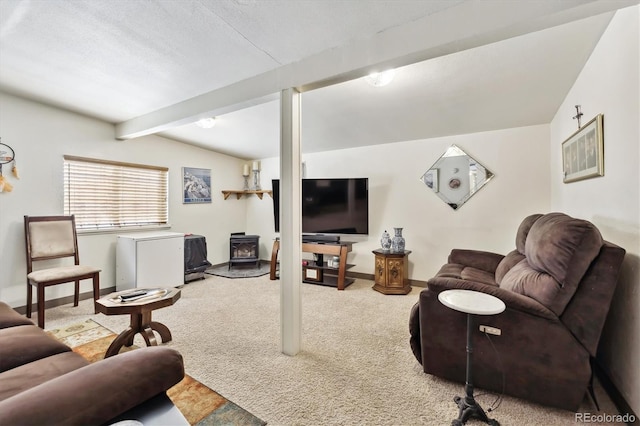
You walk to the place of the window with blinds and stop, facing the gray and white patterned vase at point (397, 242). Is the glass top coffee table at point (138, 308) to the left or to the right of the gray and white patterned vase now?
right

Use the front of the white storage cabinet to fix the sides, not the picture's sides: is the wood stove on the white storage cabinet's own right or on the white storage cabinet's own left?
on the white storage cabinet's own left

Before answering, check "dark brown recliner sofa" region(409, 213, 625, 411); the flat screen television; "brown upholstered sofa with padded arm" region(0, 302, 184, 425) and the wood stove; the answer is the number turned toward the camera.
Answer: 2

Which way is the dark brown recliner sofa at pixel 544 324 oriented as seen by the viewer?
to the viewer's left

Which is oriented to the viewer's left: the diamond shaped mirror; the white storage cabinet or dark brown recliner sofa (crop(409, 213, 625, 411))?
the dark brown recliner sofa

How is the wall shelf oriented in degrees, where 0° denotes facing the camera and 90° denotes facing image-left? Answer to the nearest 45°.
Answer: approximately 0°

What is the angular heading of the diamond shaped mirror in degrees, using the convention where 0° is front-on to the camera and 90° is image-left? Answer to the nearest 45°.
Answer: approximately 0°

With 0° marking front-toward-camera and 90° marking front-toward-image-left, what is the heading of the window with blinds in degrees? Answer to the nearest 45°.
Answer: approximately 315°

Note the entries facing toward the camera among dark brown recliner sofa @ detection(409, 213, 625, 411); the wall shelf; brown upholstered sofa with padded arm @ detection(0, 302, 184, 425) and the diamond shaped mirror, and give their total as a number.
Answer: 2

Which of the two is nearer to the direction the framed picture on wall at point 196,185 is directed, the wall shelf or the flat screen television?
the flat screen television

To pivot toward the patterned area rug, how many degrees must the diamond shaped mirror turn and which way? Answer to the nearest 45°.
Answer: approximately 45° to its right

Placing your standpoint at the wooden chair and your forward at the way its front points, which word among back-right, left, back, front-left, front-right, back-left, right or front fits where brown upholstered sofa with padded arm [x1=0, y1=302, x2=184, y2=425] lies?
front-right

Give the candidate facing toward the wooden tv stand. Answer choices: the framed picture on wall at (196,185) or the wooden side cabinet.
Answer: the framed picture on wall
